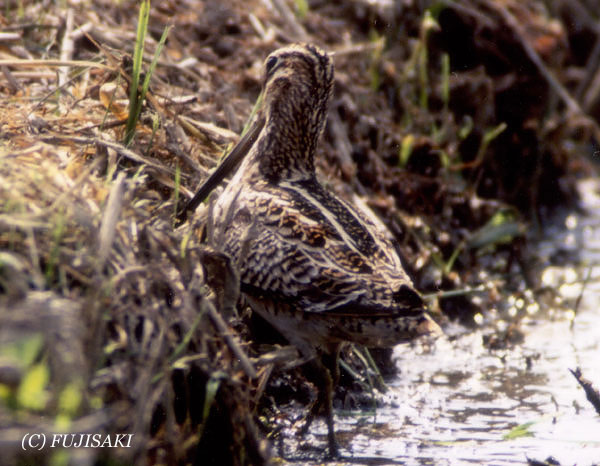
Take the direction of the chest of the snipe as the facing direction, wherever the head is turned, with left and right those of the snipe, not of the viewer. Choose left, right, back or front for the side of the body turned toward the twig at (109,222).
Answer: left

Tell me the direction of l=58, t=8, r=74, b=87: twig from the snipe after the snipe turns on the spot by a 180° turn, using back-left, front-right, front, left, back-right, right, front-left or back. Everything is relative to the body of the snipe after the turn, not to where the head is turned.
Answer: back

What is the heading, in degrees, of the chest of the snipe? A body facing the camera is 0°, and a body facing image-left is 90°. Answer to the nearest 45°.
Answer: approximately 135°

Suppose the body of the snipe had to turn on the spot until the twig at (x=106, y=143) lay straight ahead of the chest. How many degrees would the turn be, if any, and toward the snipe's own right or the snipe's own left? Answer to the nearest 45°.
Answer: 0° — it already faces it

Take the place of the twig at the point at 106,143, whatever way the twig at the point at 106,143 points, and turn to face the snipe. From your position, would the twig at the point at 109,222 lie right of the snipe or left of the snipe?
right

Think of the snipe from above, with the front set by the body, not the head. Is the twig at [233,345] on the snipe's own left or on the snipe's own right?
on the snipe's own left
